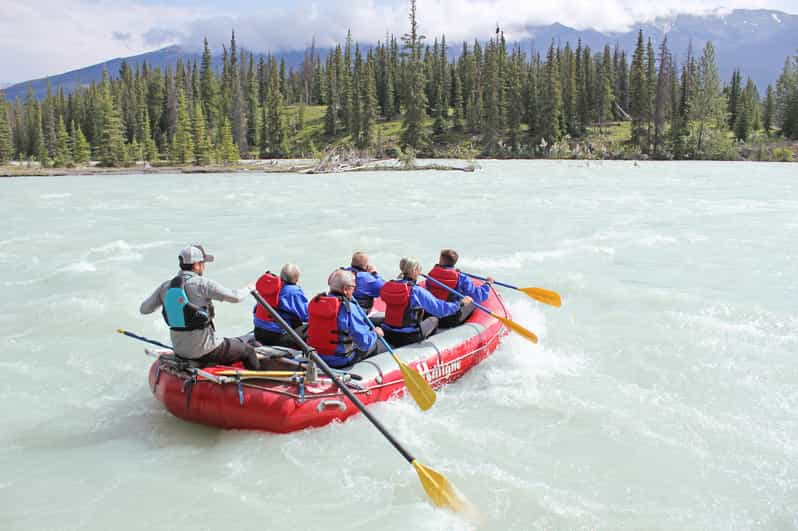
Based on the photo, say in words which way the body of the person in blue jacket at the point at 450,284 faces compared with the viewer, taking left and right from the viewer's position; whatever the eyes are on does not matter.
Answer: facing away from the viewer and to the right of the viewer

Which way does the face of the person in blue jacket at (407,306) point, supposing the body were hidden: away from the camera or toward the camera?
away from the camera

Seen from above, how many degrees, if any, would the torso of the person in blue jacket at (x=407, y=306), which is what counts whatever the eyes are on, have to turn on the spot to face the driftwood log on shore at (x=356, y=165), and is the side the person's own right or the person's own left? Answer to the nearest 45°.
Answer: approximately 45° to the person's own left

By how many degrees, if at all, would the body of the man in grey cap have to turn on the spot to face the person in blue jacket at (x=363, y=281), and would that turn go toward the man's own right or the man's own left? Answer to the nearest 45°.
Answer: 0° — they already face them

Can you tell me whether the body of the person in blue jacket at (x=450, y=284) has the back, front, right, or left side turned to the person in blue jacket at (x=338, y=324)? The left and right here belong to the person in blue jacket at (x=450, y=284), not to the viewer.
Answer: back

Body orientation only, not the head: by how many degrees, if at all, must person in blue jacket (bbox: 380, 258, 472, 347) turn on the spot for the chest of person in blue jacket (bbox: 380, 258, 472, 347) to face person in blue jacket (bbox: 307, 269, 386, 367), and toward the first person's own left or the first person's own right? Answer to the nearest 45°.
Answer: approximately 180°

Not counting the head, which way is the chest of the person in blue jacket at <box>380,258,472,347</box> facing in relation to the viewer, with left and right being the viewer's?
facing away from the viewer and to the right of the viewer

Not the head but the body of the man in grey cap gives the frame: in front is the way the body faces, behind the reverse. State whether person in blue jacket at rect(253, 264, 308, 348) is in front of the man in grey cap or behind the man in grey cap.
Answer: in front

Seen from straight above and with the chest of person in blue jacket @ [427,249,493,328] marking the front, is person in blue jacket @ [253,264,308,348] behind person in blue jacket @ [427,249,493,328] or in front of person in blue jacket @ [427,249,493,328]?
behind

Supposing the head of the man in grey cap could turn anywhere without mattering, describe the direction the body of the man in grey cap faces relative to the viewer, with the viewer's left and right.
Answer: facing away from the viewer and to the right of the viewer

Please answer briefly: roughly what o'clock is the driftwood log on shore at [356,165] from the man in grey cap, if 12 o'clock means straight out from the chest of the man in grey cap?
The driftwood log on shore is roughly at 11 o'clock from the man in grey cap.

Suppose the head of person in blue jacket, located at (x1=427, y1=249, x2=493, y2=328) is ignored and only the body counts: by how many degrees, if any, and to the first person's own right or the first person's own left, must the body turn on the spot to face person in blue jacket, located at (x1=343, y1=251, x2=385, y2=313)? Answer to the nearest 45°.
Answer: approximately 180°
